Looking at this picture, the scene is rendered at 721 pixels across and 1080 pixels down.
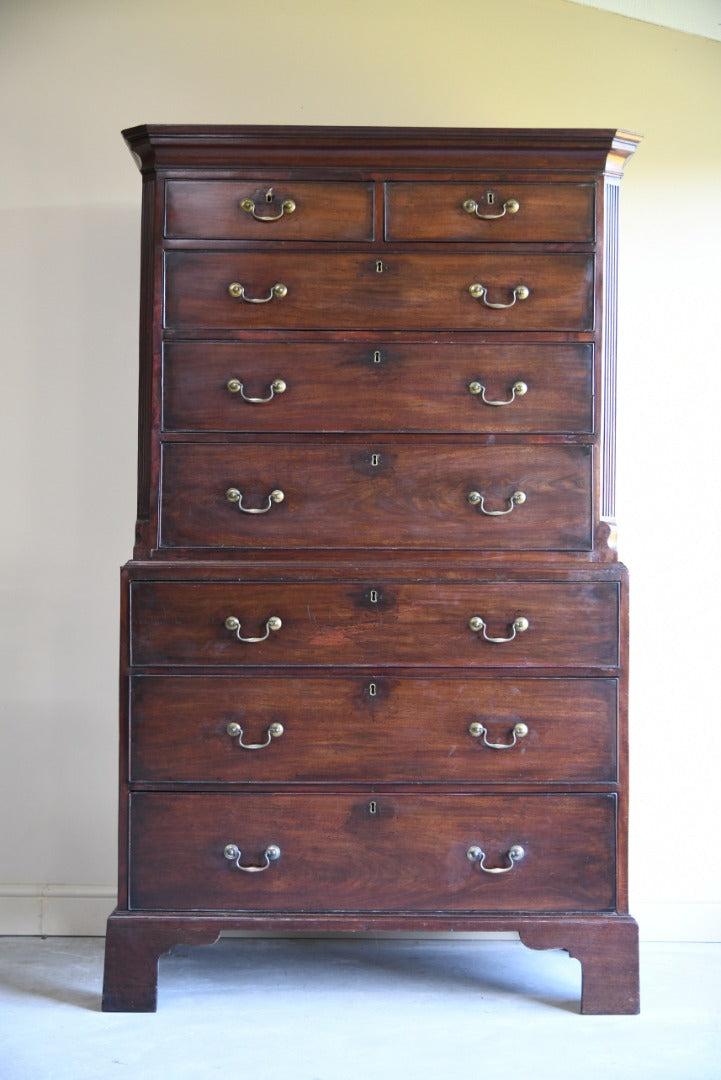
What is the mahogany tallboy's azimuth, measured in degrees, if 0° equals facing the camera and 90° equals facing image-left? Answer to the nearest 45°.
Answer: approximately 0°
